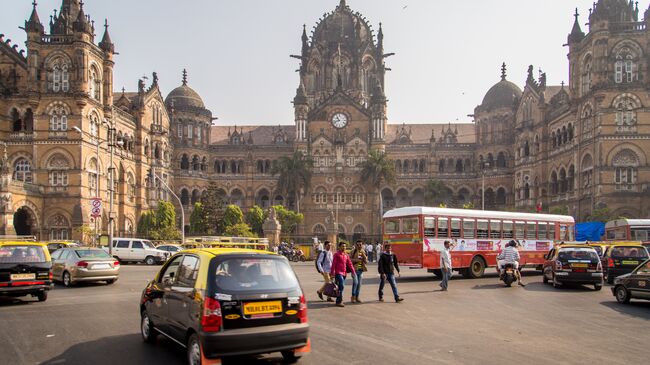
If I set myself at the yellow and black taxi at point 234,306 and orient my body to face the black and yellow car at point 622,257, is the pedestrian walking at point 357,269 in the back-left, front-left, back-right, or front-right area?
front-left

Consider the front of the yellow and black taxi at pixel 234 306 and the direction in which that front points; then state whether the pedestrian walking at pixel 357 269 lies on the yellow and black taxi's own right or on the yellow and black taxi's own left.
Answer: on the yellow and black taxi's own right

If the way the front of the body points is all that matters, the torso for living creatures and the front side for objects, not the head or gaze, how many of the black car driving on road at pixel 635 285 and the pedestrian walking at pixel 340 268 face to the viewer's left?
1

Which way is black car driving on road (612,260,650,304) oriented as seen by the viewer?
to the viewer's left

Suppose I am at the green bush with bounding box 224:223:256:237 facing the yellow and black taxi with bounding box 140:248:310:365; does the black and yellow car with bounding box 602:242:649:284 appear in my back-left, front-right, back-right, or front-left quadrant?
front-left

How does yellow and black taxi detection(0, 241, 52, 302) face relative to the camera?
away from the camera

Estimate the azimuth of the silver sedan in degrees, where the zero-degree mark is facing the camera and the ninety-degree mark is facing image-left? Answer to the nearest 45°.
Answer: approximately 135°

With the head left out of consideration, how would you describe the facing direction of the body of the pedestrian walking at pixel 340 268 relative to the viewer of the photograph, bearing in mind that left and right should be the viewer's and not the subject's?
facing the viewer and to the right of the viewer

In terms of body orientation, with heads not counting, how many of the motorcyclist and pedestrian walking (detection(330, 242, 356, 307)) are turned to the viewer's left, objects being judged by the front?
0

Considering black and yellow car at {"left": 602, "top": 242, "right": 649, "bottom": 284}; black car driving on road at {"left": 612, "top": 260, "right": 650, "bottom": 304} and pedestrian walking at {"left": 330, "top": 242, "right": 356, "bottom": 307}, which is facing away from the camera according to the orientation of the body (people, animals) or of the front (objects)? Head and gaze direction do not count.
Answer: black and yellow car at {"left": 602, "top": 242, "right": 649, "bottom": 284}

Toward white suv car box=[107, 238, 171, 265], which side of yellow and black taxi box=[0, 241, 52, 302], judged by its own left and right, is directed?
front
